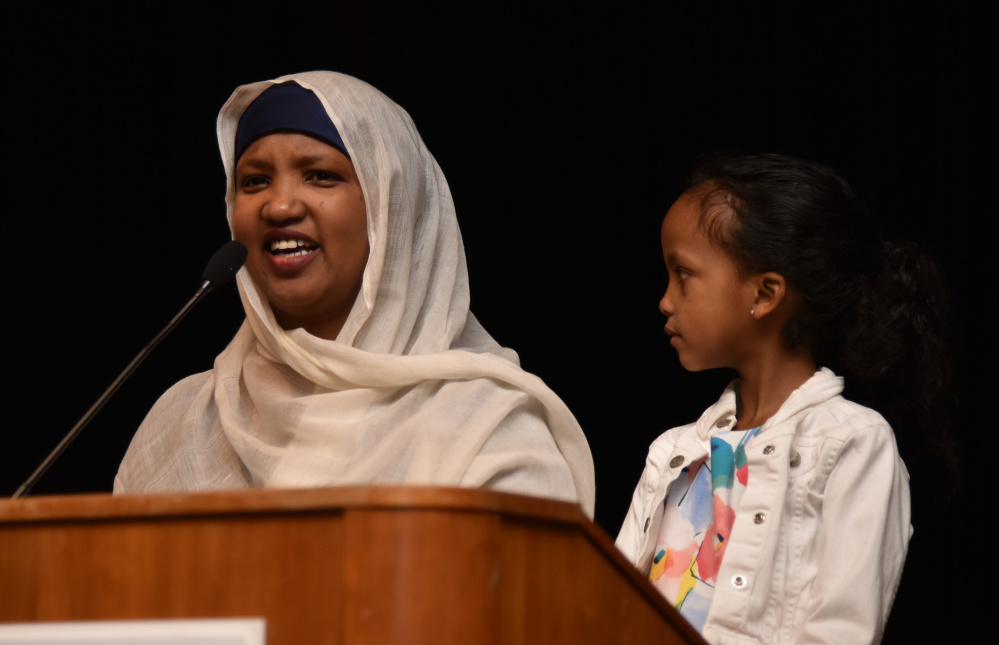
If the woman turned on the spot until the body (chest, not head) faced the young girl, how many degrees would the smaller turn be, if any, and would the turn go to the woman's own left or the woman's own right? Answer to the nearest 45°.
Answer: approximately 135° to the woman's own left

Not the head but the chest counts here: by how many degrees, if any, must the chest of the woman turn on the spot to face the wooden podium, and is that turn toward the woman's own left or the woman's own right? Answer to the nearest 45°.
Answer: approximately 45° to the woman's own left

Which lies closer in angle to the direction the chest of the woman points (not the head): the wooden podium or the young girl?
the wooden podium

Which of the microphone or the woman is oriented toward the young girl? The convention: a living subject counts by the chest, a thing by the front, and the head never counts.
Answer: the microphone

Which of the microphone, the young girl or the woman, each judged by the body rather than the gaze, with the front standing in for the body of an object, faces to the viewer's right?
the microphone

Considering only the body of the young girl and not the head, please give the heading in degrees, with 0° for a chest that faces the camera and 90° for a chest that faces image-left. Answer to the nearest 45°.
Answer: approximately 45°

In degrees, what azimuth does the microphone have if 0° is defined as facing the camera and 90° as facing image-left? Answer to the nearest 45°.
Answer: approximately 270°

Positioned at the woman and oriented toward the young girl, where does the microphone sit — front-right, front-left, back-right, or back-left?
back-right

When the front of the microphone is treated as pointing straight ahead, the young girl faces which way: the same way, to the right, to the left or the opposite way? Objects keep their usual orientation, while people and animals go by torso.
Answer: the opposite way

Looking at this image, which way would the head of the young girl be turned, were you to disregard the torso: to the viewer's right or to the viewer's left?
to the viewer's left

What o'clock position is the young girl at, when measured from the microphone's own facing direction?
The young girl is roughly at 12 o'clock from the microphone.
